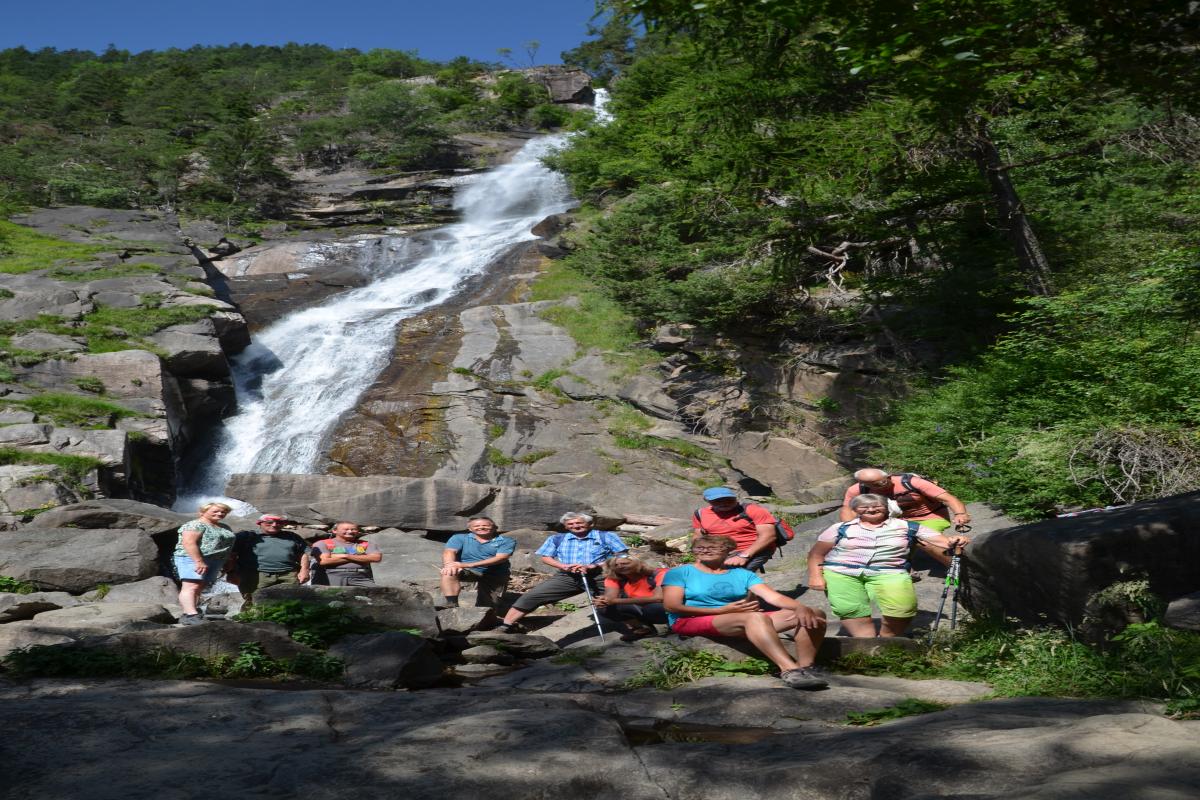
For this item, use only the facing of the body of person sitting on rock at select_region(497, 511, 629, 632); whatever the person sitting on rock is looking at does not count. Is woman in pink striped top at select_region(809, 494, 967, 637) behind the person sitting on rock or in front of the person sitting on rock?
in front

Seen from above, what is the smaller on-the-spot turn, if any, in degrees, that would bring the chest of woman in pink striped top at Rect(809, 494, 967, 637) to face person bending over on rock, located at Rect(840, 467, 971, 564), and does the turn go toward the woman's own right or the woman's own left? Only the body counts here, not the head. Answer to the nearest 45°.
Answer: approximately 180°

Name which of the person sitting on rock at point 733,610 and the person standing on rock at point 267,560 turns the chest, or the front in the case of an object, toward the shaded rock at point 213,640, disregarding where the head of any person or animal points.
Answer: the person standing on rock

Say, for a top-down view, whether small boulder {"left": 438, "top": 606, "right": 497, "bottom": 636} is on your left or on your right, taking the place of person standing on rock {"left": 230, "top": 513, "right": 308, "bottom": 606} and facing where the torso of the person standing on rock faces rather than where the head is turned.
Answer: on your left

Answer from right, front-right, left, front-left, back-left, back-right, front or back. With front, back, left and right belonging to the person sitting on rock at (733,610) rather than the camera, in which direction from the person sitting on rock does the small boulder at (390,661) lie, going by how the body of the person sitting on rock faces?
back-right

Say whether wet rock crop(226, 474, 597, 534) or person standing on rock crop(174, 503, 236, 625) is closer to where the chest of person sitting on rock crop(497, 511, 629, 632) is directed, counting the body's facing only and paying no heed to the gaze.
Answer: the person standing on rock

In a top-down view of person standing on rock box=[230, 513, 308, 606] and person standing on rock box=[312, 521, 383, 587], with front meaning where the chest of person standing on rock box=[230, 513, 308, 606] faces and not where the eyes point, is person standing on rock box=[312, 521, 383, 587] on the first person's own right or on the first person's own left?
on the first person's own left

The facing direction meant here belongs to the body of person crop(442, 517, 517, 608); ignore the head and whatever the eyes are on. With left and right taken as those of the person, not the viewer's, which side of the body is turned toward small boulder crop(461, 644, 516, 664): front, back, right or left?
front
